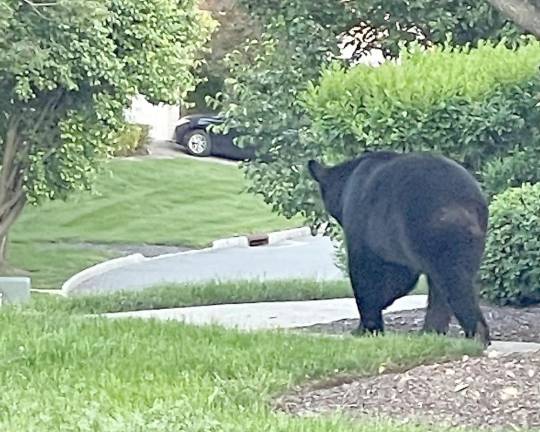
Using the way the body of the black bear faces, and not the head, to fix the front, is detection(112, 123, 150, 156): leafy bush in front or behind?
in front

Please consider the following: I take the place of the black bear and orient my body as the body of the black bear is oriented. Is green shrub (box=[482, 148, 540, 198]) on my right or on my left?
on my right

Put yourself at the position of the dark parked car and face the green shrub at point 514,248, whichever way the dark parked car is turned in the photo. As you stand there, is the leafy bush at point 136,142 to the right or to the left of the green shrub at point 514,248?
right

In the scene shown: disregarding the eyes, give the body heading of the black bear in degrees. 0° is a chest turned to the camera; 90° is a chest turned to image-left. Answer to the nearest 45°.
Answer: approximately 135°

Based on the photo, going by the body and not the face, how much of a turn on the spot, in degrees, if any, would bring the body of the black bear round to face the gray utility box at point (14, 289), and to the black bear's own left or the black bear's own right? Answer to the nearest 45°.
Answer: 0° — it already faces it

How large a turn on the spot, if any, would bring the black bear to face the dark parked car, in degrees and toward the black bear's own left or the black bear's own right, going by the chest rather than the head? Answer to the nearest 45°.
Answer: approximately 45° to the black bear's own right

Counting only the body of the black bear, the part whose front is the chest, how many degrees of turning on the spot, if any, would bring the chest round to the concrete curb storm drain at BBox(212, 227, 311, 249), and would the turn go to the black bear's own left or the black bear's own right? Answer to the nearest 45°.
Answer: approximately 45° to the black bear's own right
